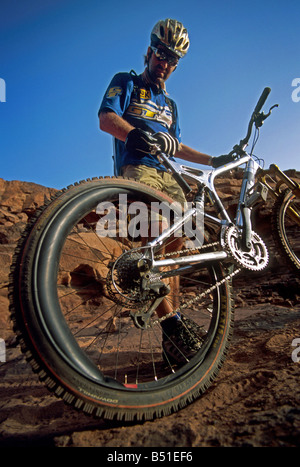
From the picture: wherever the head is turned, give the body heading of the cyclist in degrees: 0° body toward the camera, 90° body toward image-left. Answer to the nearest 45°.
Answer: approximately 315°

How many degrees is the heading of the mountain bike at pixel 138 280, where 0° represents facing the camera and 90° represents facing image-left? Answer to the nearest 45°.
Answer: approximately 225°
